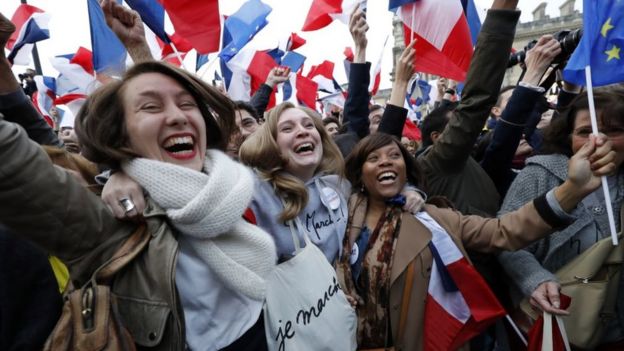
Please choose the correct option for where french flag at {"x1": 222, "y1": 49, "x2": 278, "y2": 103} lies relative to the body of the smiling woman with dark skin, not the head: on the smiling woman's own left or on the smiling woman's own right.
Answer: on the smiling woman's own right

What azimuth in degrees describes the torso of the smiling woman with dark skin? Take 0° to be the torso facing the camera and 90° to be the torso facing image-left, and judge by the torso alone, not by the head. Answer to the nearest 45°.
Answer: approximately 45°
